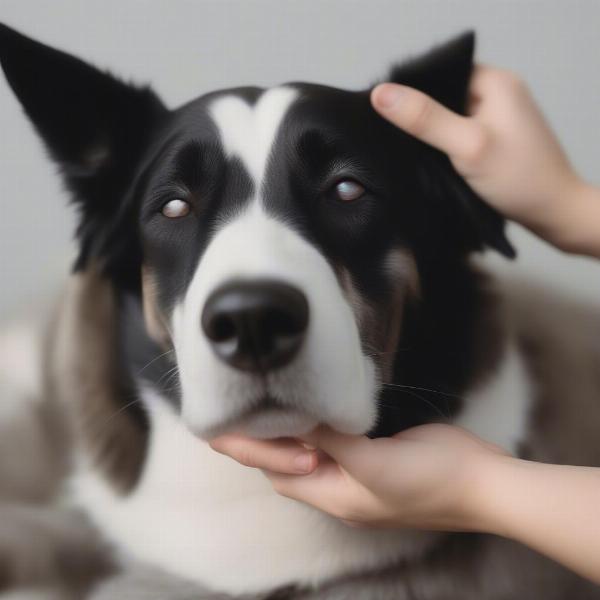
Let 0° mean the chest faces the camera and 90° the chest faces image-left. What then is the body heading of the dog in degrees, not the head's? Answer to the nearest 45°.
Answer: approximately 0°
